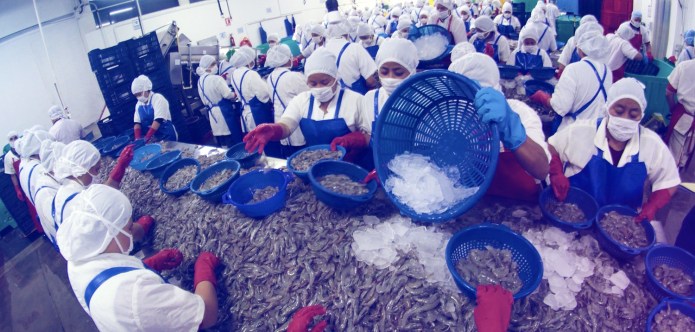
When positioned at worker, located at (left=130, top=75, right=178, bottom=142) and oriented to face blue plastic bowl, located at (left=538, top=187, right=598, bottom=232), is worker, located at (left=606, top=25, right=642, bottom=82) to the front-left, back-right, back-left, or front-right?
front-left

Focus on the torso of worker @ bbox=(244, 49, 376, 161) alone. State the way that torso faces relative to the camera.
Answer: toward the camera

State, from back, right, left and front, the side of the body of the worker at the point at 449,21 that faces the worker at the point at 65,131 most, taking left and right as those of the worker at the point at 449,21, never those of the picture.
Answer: front

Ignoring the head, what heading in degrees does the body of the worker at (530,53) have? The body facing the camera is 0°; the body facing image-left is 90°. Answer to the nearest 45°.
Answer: approximately 0°

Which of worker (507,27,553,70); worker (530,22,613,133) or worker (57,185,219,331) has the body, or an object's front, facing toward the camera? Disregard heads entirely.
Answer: worker (507,27,553,70)

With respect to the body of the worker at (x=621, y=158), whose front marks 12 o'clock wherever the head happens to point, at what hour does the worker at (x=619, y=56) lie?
the worker at (x=619, y=56) is roughly at 6 o'clock from the worker at (x=621, y=158).

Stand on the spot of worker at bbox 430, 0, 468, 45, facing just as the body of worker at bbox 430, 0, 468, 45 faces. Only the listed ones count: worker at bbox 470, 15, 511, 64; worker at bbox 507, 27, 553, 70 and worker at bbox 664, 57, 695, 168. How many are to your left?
3

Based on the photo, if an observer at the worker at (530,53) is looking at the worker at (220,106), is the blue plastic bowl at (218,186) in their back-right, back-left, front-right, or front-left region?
front-left

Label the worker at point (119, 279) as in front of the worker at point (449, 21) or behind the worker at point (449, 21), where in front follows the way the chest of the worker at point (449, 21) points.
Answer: in front

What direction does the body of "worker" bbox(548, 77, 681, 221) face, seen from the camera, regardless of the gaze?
toward the camera

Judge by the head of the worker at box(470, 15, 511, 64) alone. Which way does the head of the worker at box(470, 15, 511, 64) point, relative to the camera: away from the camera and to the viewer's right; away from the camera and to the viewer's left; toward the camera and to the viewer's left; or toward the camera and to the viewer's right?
toward the camera and to the viewer's left

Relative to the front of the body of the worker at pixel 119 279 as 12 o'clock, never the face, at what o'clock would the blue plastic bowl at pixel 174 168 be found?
The blue plastic bowl is roughly at 11 o'clock from the worker.

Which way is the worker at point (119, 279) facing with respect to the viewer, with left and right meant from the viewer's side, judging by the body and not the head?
facing away from the viewer and to the right of the viewer
